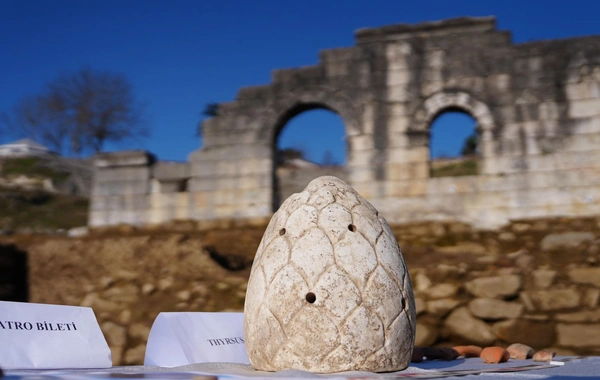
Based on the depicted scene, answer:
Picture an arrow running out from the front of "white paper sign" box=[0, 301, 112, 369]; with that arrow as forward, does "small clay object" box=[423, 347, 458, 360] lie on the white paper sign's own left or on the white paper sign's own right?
on the white paper sign's own left

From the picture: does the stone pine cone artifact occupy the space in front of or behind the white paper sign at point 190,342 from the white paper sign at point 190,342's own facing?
in front

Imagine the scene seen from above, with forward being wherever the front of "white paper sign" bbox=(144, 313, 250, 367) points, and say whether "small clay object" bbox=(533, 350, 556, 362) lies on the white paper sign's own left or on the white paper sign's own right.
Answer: on the white paper sign's own left

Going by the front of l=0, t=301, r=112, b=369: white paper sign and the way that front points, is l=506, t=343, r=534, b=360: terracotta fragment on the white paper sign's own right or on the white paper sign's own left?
on the white paper sign's own left

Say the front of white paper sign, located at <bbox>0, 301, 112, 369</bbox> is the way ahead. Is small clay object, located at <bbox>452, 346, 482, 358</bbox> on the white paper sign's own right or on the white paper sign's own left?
on the white paper sign's own left

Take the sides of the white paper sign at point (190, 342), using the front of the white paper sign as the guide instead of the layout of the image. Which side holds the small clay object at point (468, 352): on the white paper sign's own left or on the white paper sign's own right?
on the white paper sign's own left

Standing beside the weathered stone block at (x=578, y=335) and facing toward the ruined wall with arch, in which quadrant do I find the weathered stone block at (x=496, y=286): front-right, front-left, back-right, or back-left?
front-left

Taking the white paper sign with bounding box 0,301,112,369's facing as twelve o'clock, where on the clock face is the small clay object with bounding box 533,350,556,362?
The small clay object is roughly at 9 o'clock from the white paper sign.

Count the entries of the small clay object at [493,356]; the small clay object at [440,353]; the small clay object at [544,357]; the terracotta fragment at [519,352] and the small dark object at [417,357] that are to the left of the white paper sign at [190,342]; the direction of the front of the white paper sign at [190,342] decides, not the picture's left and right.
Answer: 5

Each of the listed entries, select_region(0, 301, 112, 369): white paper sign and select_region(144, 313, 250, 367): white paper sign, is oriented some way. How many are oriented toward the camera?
2

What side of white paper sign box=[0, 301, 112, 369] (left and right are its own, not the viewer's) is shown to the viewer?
front

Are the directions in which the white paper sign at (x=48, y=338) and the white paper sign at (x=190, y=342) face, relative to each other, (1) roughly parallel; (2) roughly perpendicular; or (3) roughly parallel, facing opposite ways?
roughly parallel

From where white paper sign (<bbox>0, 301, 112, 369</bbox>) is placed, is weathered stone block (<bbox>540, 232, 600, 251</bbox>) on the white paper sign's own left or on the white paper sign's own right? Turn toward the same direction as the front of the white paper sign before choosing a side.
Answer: on the white paper sign's own left

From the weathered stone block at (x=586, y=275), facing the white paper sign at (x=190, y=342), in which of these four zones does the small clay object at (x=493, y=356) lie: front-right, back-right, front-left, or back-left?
front-left

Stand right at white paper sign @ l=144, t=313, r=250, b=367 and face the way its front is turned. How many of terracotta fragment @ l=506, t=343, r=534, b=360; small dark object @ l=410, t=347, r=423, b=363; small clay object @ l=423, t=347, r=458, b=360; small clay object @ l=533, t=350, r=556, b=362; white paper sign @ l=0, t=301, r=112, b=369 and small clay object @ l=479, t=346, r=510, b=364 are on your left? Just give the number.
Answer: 5

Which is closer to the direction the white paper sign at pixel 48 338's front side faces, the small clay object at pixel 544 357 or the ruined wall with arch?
the small clay object
